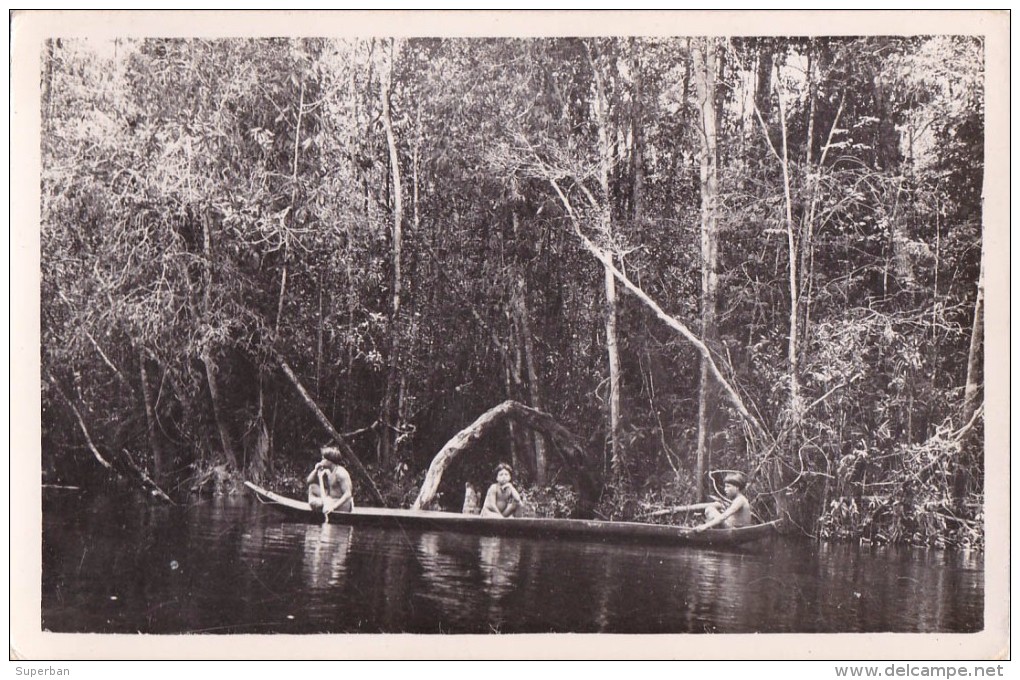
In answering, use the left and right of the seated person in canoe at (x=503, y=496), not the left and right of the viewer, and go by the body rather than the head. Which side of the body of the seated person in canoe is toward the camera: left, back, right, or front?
front

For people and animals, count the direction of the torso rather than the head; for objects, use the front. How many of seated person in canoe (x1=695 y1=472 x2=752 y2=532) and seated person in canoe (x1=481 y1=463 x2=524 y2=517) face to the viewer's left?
1

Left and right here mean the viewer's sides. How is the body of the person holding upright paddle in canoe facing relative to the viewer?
facing the viewer and to the left of the viewer

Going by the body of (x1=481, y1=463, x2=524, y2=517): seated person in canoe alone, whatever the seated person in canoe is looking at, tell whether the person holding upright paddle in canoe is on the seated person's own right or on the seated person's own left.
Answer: on the seated person's own right

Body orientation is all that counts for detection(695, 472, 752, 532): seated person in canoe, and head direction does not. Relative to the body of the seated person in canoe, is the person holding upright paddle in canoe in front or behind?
in front

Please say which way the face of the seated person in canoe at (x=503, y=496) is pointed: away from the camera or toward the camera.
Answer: toward the camera
